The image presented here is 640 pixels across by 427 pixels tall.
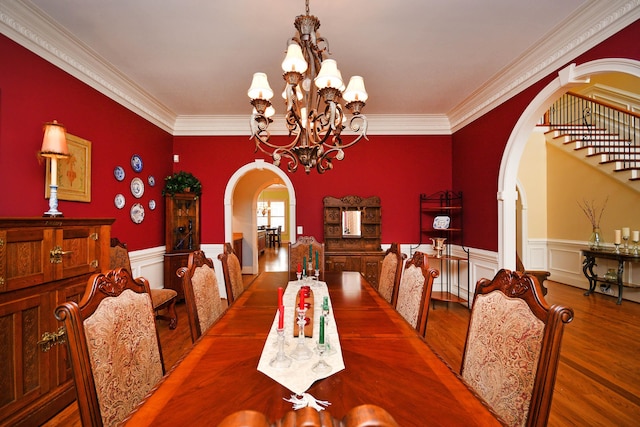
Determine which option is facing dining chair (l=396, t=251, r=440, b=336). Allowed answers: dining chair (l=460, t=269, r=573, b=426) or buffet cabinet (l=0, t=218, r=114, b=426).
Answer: the buffet cabinet

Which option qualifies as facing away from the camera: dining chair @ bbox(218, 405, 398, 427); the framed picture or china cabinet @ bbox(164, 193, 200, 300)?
the dining chair

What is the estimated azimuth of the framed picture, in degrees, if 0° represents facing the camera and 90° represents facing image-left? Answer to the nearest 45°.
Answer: approximately 315°

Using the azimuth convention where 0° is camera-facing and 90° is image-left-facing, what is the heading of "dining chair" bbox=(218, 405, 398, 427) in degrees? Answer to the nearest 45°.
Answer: approximately 180°

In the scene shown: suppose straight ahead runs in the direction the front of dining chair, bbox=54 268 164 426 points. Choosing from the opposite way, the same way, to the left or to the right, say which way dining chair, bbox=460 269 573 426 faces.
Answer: the opposite way

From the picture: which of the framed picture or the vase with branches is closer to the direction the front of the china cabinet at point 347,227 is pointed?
the framed picture

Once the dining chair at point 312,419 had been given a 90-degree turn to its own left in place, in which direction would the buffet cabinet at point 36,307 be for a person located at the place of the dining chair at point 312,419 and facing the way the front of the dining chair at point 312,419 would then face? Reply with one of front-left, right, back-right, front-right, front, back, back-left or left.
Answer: front-right

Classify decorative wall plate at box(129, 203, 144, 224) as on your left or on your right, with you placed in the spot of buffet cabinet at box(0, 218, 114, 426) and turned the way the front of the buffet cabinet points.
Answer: on your left

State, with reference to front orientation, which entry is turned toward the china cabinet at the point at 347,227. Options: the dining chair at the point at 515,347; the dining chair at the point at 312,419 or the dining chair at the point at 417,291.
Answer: the dining chair at the point at 312,419

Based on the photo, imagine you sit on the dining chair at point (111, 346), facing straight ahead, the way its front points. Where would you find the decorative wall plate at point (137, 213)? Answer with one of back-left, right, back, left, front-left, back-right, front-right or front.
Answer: back-left

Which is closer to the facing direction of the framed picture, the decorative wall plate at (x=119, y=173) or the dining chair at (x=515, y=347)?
the dining chair

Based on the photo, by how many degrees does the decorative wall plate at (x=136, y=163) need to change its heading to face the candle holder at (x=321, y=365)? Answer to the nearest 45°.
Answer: approximately 45° to its right

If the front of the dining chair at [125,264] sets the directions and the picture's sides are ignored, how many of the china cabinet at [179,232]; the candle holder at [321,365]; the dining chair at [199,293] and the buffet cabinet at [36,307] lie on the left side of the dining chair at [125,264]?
1
